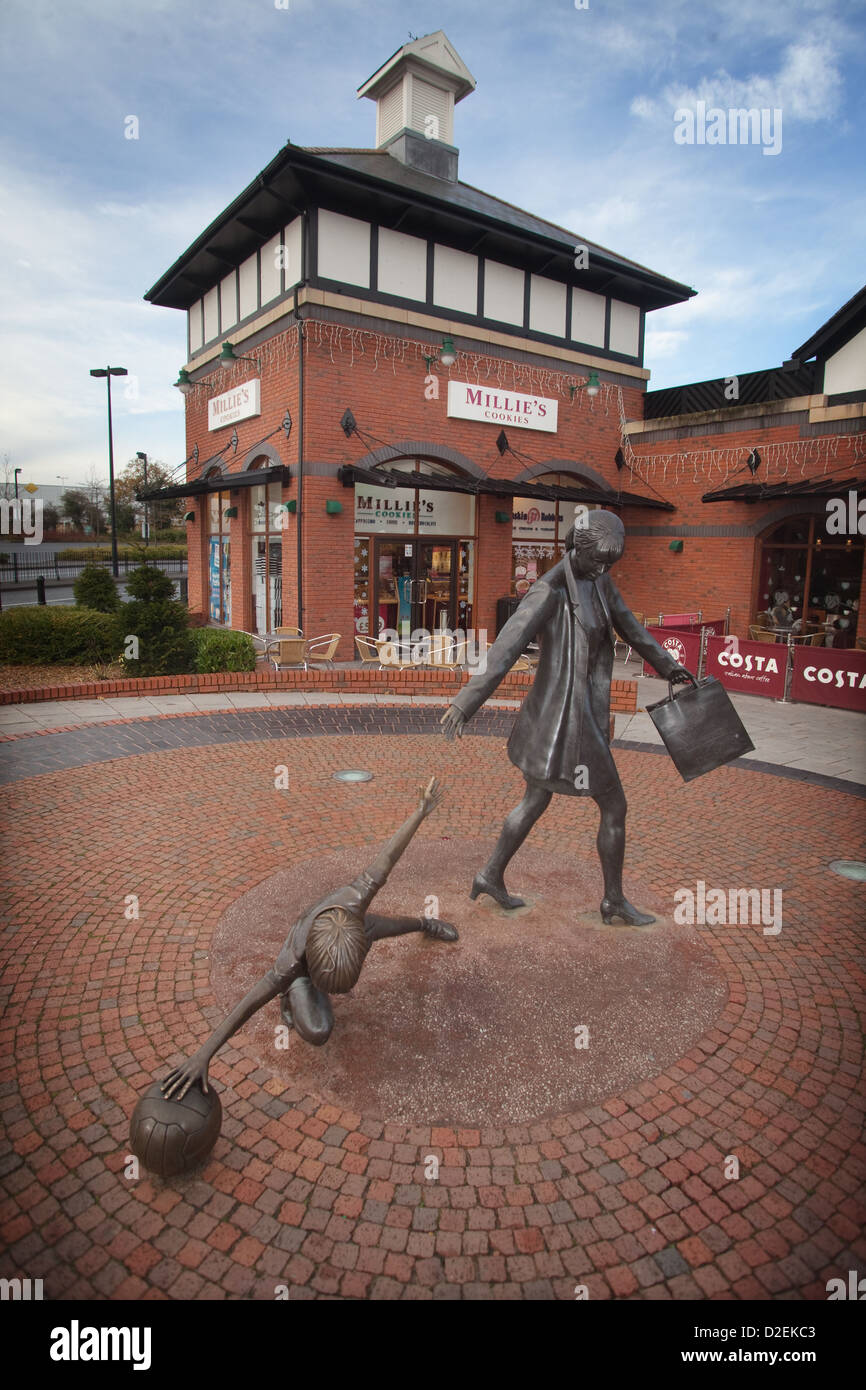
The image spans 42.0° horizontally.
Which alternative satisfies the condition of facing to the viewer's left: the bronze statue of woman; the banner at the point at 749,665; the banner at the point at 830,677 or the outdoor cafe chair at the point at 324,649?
the outdoor cafe chair

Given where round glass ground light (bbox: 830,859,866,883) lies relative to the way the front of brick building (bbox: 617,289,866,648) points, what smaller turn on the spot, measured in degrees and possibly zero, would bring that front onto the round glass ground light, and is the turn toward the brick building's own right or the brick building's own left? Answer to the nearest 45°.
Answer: approximately 45° to the brick building's own left

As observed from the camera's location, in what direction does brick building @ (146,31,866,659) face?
facing the viewer and to the right of the viewer

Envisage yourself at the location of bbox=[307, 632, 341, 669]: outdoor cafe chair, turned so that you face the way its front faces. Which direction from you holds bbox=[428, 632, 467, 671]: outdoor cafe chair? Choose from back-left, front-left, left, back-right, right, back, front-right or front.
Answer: back-left

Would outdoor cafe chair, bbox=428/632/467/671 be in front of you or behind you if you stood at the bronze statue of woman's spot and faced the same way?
behind

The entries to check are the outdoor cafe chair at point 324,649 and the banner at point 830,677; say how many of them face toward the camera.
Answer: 1

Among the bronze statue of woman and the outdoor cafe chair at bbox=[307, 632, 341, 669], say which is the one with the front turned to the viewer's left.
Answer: the outdoor cafe chair

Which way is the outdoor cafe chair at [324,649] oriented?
to the viewer's left

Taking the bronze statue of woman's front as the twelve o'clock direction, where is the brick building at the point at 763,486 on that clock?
The brick building is roughly at 8 o'clock from the bronze statue of woman.
